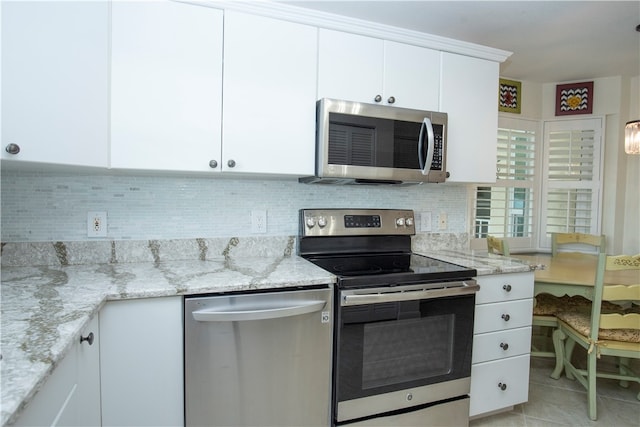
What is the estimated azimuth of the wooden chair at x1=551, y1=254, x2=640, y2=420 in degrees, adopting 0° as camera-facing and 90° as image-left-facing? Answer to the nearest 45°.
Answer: approximately 135°

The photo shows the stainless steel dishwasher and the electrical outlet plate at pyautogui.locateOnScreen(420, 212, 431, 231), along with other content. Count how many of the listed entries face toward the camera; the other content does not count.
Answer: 2

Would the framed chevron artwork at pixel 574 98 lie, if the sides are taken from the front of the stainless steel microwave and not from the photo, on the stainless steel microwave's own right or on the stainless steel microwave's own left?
on the stainless steel microwave's own left

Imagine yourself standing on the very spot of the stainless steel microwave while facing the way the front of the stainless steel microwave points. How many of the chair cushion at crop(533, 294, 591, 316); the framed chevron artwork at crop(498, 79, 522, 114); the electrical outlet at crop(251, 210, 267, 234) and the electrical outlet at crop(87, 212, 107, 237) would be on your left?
2

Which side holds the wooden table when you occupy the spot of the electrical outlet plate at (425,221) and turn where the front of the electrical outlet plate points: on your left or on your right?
on your left

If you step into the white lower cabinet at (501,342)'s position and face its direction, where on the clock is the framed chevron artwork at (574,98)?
The framed chevron artwork is roughly at 8 o'clock from the white lower cabinet.

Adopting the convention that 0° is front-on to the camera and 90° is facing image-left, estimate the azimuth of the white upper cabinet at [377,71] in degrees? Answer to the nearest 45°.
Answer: approximately 315°
